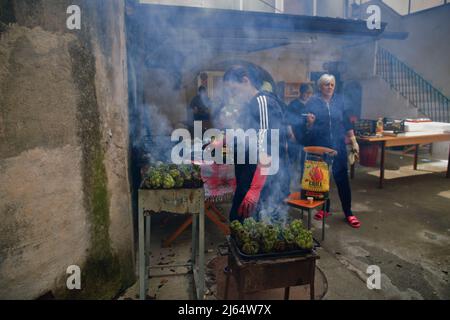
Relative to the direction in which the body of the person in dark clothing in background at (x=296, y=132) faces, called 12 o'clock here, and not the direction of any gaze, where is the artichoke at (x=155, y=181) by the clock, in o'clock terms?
The artichoke is roughly at 2 o'clock from the person in dark clothing in background.

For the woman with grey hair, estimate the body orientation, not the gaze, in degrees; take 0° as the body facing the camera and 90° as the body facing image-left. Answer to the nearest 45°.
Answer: approximately 0°

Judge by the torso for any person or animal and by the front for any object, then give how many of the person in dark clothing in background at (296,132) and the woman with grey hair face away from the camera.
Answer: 0

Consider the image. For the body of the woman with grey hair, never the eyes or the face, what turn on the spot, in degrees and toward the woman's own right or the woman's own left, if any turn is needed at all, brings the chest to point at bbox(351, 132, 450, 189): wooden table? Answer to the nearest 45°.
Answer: approximately 135° to the woman's own left

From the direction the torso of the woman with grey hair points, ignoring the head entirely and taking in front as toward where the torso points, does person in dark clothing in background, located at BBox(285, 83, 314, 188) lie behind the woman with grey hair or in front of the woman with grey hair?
behind

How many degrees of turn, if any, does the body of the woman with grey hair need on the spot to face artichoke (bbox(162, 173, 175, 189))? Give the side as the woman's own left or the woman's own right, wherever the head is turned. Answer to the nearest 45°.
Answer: approximately 45° to the woman's own right

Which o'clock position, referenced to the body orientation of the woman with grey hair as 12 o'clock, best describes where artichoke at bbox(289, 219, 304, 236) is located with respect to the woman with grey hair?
The artichoke is roughly at 12 o'clock from the woman with grey hair.

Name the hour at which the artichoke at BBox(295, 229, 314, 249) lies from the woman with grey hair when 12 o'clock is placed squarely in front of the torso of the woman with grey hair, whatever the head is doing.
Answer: The artichoke is roughly at 12 o'clock from the woman with grey hair.

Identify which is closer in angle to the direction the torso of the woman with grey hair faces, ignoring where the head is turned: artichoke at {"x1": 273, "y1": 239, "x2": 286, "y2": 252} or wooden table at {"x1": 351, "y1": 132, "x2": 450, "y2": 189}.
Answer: the artichoke

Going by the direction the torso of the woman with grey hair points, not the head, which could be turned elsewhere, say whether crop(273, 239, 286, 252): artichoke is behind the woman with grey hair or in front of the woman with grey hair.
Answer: in front

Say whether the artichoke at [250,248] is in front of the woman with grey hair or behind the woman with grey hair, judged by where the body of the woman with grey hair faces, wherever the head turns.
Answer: in front

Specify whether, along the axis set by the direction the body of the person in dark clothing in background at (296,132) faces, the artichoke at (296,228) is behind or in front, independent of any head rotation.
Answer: in front

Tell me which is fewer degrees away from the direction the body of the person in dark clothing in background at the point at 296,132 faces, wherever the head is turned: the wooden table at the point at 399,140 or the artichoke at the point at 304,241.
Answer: the artichoke

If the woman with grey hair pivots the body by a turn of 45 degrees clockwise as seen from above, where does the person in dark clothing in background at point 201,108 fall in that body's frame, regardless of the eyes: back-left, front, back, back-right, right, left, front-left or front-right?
right
